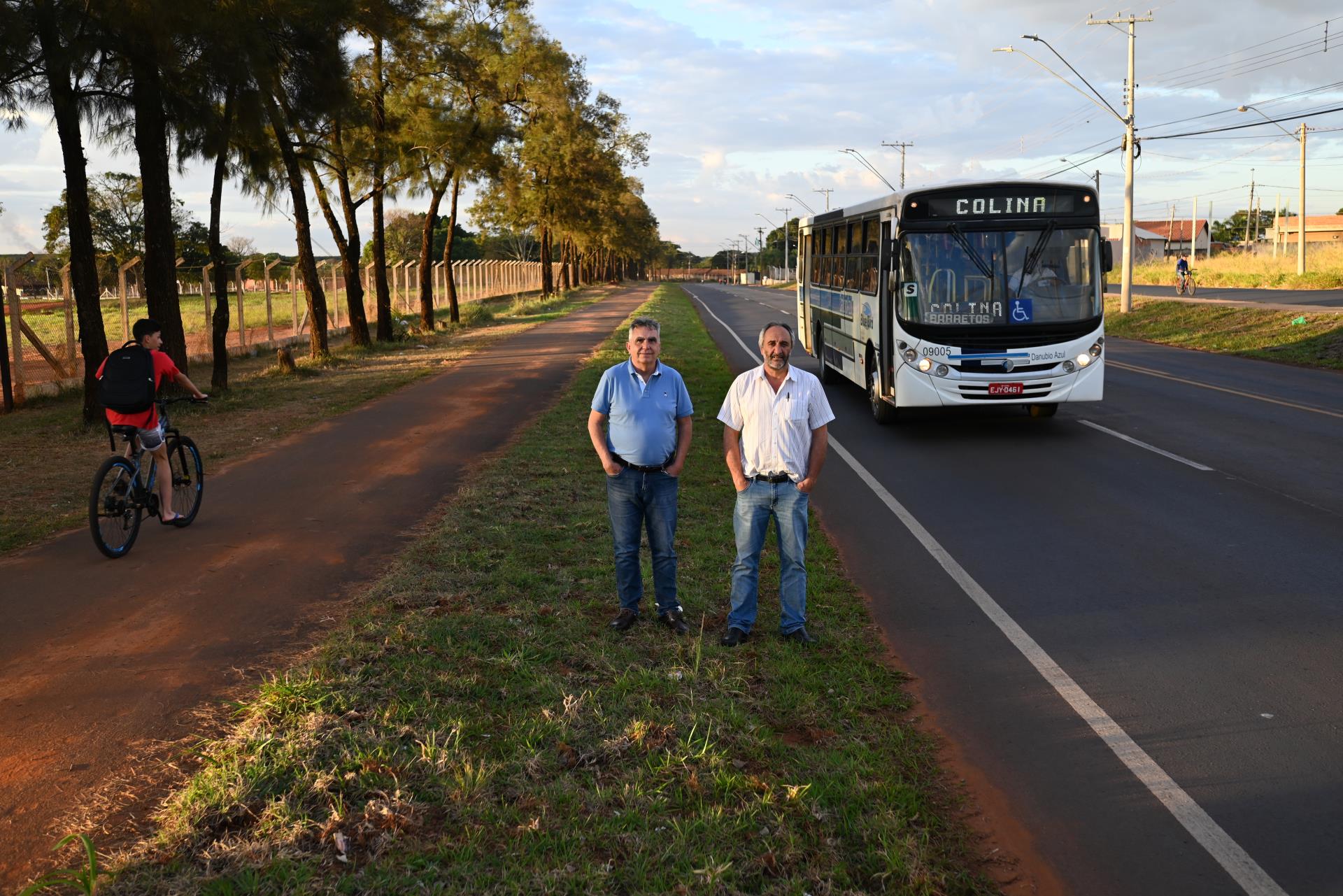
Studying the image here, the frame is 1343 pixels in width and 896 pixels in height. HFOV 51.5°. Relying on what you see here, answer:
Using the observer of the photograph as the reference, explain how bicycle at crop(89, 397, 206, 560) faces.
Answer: facing away from the viewer and to the right of the viewer

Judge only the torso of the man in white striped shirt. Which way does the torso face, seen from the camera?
toward the camera

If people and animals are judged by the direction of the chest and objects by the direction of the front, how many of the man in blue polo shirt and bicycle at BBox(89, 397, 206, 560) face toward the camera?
1

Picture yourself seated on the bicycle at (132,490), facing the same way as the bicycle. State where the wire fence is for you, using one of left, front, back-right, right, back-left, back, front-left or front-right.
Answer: front-left

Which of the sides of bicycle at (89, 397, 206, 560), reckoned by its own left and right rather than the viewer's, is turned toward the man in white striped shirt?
right

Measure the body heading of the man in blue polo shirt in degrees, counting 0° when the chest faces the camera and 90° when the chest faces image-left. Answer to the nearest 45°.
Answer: approximately 0°

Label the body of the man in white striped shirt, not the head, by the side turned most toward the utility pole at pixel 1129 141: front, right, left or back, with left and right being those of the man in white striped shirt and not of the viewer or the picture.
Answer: back

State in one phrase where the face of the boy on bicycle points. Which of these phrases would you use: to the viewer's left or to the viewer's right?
to the viewer's right
